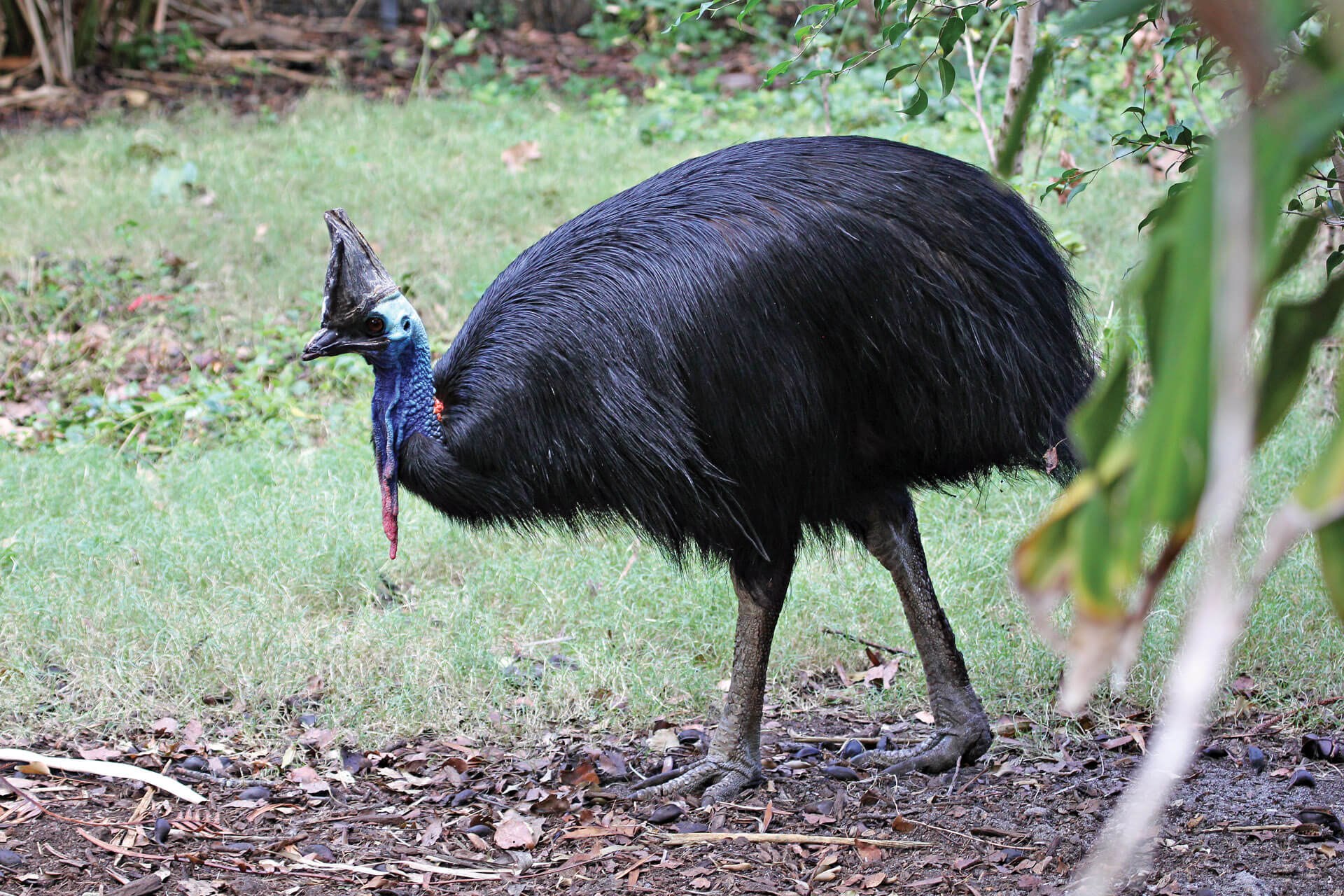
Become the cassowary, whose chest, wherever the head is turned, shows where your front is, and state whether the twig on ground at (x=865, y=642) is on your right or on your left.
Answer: on your right

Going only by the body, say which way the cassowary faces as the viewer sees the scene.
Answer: to the viewer's left

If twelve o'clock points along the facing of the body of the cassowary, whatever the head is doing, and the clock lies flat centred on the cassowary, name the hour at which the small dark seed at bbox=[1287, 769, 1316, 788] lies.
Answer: The small dark seed is roughly at 6 o'clock from the cassowary.

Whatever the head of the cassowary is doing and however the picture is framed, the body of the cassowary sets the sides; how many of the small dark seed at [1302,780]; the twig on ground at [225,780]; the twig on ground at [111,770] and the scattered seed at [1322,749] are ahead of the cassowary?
2

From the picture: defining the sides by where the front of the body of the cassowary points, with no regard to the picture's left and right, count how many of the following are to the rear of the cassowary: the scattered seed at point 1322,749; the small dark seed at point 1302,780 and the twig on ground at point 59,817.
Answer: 2

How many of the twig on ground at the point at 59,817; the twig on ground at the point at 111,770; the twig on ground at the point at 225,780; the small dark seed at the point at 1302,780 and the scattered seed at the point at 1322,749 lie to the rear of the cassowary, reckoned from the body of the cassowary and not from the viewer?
2

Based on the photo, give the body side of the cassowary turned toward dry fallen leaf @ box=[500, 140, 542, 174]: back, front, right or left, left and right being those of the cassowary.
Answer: right

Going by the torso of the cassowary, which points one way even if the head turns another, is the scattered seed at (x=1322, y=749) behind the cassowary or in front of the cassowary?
behind

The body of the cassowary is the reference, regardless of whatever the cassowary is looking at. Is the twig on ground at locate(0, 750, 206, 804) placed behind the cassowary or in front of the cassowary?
in front

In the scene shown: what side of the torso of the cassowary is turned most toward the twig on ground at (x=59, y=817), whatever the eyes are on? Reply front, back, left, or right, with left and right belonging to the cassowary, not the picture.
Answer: front
